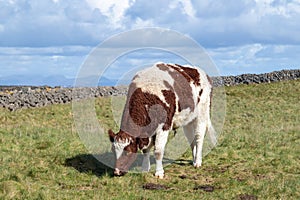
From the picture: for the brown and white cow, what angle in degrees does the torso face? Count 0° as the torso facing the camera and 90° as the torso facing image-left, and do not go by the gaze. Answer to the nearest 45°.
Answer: approximately 45°

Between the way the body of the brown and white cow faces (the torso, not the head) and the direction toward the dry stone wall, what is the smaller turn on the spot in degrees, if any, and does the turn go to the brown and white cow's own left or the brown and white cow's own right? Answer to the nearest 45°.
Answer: approximately 135° to the brown and white cow's own right
